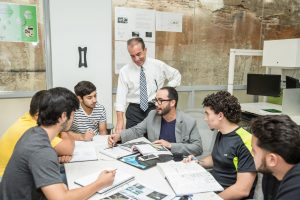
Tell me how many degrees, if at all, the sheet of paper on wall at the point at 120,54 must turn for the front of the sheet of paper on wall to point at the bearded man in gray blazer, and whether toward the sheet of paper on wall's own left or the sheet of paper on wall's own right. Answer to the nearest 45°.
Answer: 0° — it already faces them

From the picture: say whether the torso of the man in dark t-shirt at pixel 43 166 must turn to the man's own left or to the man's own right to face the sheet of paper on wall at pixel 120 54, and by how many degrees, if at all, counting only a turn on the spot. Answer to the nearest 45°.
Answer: approximately 45° to the man's own left

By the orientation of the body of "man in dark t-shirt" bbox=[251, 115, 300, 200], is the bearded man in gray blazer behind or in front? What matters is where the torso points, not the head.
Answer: in front

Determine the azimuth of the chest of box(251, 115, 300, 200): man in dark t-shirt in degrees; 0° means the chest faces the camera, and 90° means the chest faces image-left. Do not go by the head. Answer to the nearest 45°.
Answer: approximately 135°

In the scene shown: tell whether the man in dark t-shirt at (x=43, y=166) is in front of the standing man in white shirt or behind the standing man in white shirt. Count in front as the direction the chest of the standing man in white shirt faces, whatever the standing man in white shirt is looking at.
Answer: in front

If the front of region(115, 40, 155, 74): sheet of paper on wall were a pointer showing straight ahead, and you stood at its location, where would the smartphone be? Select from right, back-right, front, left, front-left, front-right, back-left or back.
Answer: front

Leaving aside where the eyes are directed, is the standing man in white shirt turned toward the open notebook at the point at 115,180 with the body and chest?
yes

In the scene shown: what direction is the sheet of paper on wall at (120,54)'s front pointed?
toward the camera

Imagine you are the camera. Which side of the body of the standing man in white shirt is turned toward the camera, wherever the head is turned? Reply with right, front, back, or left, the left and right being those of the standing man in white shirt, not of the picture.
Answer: front

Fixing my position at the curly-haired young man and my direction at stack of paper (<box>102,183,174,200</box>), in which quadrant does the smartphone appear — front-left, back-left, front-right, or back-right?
front-right

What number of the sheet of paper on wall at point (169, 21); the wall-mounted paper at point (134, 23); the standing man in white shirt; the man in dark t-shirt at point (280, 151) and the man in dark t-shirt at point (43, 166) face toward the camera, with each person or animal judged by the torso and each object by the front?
3

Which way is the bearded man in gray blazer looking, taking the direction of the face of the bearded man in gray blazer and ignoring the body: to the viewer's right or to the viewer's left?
to the viewer's left

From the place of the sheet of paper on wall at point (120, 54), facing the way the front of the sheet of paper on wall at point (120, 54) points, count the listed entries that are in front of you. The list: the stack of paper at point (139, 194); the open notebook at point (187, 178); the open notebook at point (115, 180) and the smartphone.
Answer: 4

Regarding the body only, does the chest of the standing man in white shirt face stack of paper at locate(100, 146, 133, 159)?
yes

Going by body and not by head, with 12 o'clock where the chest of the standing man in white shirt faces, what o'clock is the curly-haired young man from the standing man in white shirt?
The curly-haired young man is roughly at 11 o'clock from the standing man in white shirt.

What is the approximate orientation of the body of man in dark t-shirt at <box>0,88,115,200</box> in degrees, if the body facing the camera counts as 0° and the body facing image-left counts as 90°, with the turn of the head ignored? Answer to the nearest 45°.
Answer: approximately 225°
